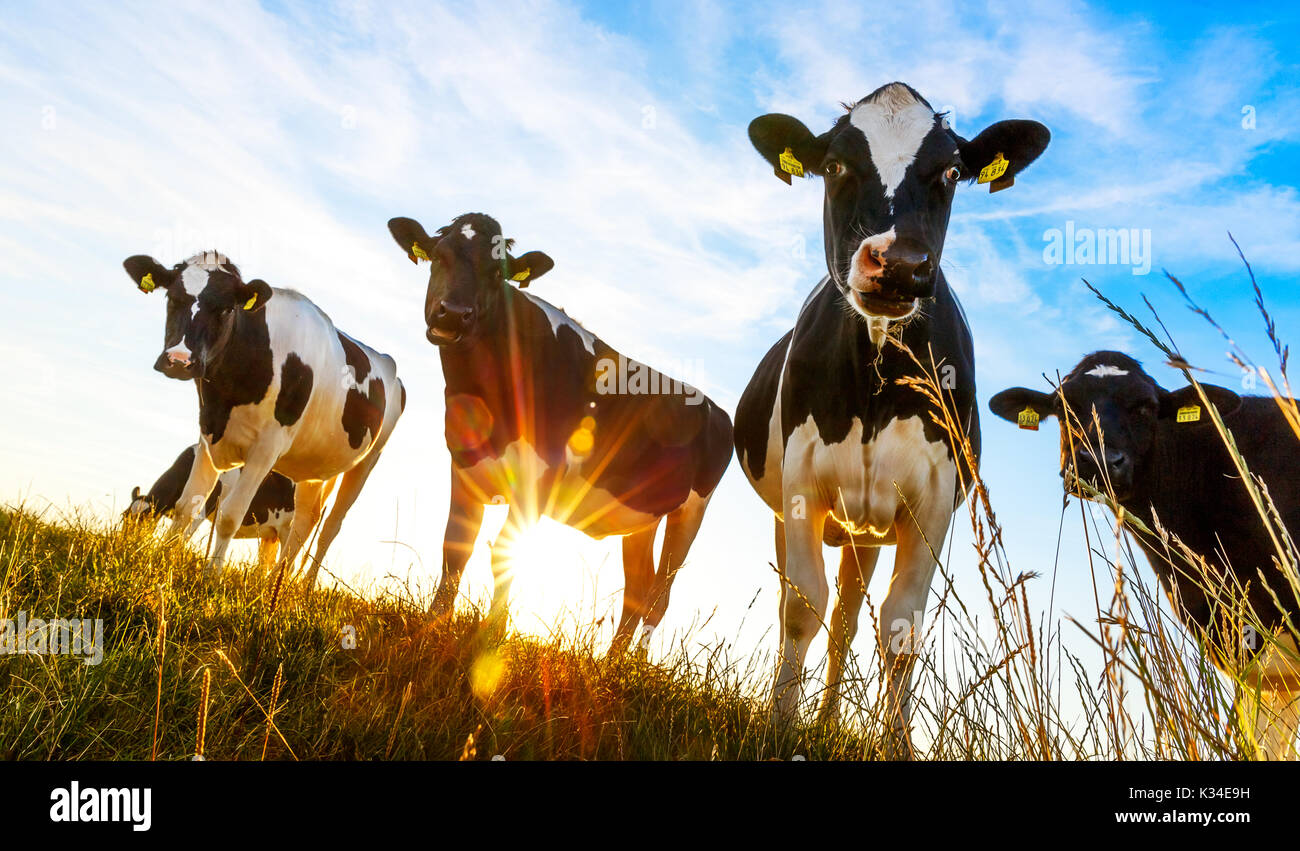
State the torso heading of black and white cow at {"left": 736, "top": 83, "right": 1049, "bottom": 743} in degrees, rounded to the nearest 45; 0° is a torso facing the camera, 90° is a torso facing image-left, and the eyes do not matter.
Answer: approximately 0°

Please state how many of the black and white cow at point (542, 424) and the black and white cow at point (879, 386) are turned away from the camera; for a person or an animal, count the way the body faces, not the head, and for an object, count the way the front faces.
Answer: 0

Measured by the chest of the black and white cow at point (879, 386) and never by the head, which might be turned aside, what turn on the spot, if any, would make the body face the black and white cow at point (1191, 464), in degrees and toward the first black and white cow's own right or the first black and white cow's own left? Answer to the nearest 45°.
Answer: approximately 135° to the first black and white cow's own left

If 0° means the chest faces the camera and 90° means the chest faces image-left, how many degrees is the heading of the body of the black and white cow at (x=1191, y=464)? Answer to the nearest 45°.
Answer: approximately 45°

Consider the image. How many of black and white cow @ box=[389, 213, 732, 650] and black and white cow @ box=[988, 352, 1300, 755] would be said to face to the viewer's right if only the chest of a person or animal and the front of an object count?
0

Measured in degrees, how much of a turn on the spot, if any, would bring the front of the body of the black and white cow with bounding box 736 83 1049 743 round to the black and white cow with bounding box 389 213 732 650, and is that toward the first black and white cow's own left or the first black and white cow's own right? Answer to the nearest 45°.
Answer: approximately 135° to the first black and white cow's own right
